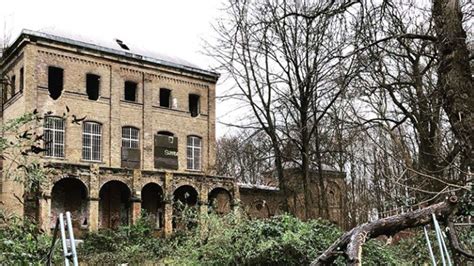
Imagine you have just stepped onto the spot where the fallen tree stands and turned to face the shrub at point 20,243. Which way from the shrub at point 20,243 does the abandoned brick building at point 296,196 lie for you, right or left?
right

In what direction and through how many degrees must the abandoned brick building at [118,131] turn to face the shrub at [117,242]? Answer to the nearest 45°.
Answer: approximately 45° to its right

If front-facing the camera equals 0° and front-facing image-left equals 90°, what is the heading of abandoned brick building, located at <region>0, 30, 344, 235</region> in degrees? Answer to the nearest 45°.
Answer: approximately 315°

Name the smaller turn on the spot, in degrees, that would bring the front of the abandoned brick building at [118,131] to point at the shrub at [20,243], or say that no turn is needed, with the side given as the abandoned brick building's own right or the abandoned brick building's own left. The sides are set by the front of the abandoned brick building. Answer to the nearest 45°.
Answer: approximately 45° to the abandoned brick building's own right
